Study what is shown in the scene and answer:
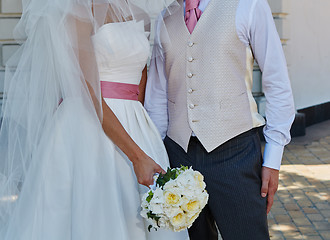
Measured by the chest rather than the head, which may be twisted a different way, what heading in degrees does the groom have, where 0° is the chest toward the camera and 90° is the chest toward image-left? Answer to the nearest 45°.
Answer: approximately 45°

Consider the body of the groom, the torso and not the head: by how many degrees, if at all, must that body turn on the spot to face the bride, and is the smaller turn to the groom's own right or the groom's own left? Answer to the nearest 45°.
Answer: approximately 45° to the groom's own right
